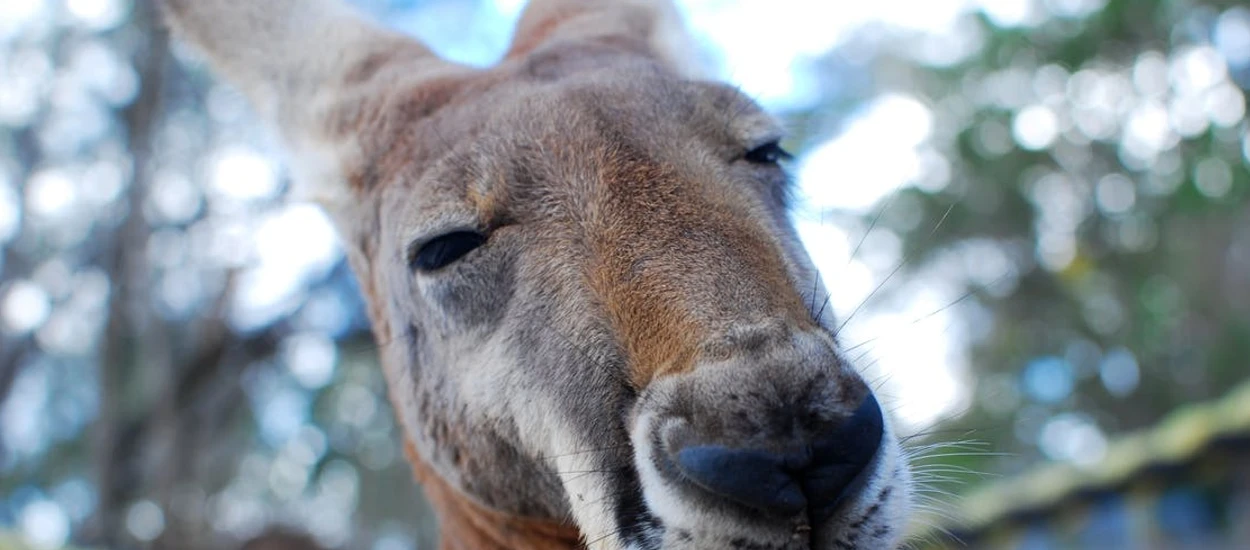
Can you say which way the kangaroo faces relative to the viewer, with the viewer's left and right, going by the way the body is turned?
facing the viewer and to the right of the viewer
